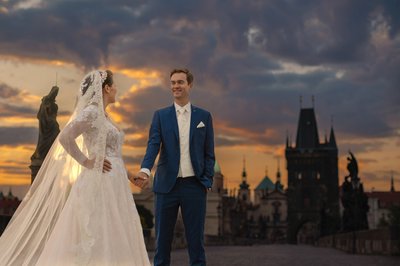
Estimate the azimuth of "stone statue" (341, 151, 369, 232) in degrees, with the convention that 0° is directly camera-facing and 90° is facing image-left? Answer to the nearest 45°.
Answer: approximately 90°

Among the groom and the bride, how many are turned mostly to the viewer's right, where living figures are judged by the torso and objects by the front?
1

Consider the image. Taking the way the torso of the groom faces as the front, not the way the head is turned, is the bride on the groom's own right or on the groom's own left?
on the groom's own right

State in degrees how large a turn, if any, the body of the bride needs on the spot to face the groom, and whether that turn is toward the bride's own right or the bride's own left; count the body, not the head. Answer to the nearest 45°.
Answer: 0° — they already face them

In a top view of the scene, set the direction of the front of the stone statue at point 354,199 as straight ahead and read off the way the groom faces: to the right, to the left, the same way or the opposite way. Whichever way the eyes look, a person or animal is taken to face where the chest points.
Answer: to the left

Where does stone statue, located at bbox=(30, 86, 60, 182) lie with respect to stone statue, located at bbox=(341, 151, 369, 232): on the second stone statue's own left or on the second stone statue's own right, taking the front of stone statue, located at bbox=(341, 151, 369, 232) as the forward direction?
on the second stone statue's own left

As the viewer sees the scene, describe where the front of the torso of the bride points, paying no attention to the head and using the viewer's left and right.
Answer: facing to the right of the viewer

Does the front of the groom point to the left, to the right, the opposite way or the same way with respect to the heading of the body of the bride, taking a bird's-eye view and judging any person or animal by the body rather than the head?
to the right
